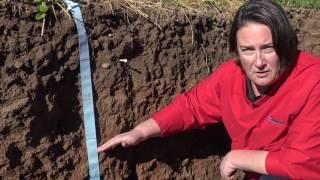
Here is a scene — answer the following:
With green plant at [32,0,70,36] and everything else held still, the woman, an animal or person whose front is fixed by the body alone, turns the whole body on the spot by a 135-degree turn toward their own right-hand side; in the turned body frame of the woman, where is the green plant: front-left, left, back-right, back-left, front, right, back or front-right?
left

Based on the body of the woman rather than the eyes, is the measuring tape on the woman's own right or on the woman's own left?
on the woman's own right

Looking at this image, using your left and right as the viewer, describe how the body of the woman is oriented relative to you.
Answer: facing the viewer and to the left of the viewer
